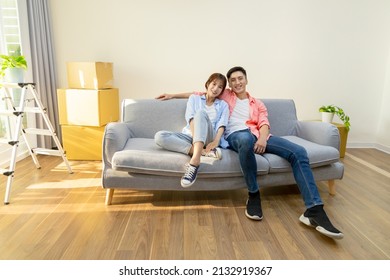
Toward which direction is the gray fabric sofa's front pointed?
toward the camera

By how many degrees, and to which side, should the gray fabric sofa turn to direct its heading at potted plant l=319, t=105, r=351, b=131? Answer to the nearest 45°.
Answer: approximately 135° to its left

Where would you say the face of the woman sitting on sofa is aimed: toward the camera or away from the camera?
toward the camera

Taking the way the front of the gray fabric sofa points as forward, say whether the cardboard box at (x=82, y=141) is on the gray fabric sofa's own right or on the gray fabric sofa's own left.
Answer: on the gray fabric sofa's own right

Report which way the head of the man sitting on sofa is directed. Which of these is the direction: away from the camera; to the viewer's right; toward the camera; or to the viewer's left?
toward the camera

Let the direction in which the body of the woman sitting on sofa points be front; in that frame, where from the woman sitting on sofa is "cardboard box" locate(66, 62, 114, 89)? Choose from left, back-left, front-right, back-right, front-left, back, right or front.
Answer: back-right

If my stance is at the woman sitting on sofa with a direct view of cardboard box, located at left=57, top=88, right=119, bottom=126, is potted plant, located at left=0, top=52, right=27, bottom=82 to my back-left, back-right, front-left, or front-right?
front-left

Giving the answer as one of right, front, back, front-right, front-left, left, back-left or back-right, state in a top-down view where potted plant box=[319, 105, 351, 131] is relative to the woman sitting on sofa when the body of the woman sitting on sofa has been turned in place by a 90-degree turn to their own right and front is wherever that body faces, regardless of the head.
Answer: back-right

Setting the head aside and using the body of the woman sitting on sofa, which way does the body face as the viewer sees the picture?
toward the camera
